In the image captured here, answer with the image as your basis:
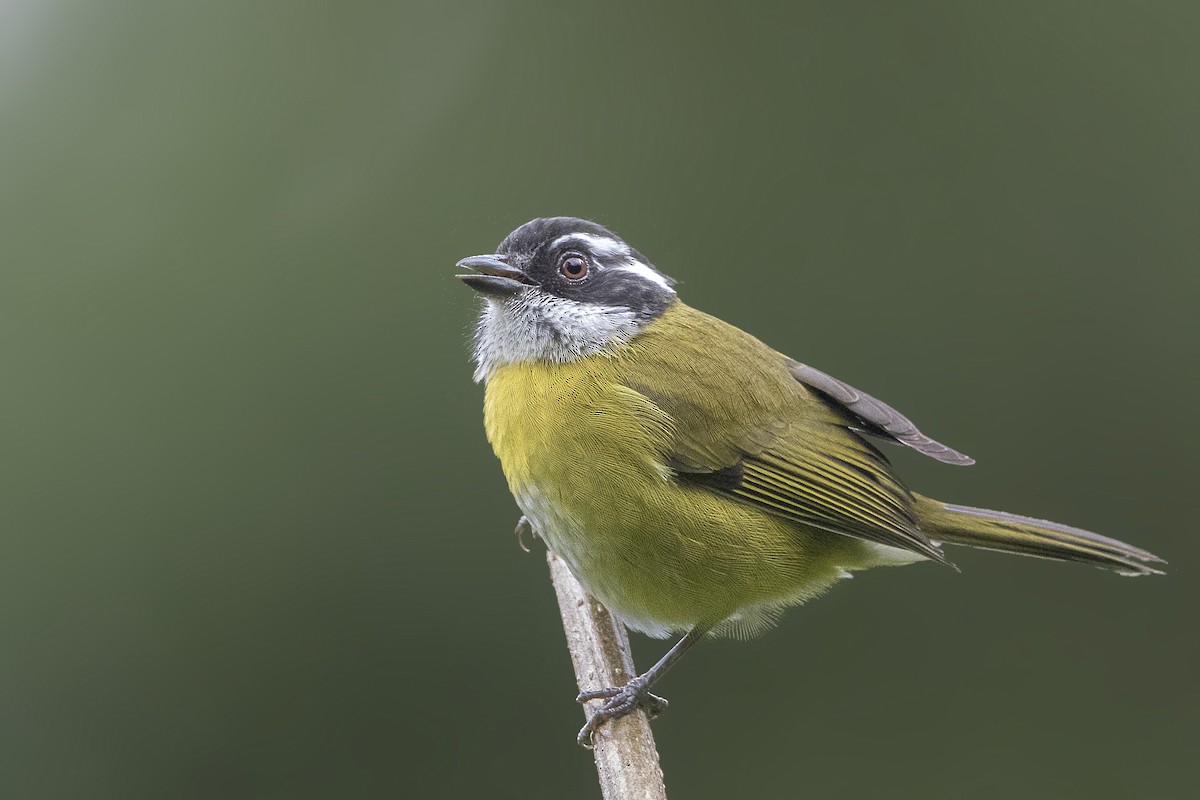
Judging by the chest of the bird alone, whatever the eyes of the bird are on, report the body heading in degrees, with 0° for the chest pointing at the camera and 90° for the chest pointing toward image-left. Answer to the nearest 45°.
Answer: approximately 90°
